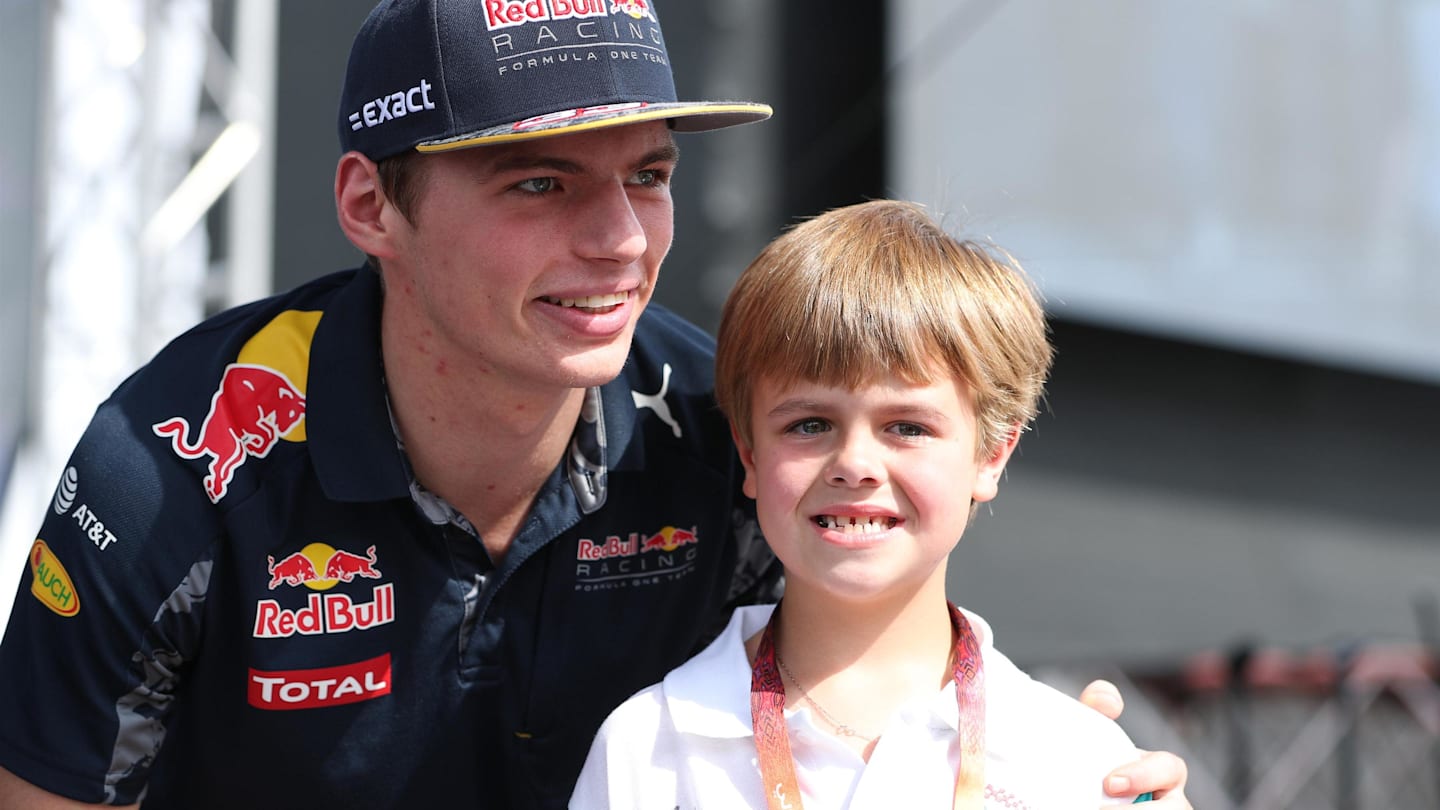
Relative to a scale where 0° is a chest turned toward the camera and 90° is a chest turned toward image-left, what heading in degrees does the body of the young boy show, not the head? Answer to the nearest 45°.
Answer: approximately 0°

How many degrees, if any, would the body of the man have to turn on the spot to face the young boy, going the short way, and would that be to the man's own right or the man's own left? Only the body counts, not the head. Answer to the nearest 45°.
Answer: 0° — they already face them

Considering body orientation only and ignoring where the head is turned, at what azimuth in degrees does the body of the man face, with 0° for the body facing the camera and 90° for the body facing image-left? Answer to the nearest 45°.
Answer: approximately 315°

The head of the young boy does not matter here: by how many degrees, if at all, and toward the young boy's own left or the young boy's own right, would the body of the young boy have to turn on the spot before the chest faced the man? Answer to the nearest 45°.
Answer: approximately 135° to the young boy's own right

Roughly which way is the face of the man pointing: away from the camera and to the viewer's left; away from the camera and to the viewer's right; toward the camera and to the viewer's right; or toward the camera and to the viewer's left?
toward the camera and to the viewer's right
